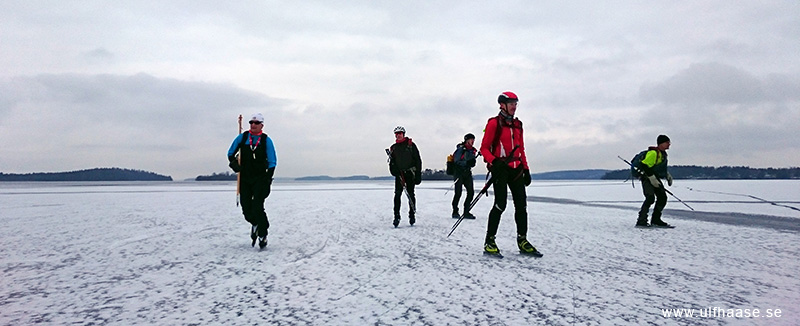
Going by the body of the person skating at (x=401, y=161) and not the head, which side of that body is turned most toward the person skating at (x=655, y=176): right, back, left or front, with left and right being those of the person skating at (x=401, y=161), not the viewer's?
left

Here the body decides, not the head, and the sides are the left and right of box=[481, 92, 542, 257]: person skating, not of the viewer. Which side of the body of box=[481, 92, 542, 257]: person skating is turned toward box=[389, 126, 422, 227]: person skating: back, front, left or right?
back

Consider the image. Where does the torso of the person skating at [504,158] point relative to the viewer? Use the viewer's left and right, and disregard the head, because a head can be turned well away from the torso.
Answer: facing the viewer and to the right of the viewer

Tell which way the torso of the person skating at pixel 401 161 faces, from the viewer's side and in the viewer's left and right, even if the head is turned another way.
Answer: facing the viewer

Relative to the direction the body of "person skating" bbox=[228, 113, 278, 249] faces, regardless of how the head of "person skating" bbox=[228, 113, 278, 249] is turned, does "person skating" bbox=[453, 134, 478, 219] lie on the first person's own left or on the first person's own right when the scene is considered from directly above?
on the first person's own left

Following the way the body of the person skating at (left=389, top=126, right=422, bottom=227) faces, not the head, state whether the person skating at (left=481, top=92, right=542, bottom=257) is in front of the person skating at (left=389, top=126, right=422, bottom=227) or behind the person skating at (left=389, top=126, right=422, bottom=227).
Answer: in front

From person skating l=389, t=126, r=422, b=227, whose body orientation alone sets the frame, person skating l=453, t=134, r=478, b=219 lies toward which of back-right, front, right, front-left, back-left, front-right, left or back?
back-left
